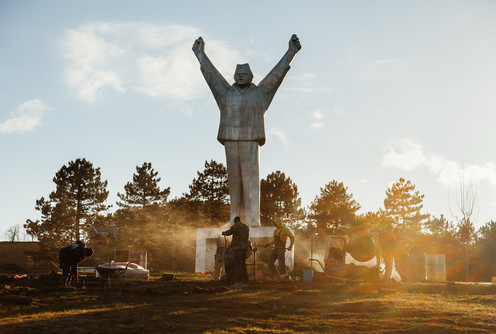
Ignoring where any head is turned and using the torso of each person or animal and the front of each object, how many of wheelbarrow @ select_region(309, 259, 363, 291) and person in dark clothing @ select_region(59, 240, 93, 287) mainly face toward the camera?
0

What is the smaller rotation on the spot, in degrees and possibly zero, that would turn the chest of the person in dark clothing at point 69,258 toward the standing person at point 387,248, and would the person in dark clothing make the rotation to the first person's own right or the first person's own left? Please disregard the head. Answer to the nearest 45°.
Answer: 0° — they already face them

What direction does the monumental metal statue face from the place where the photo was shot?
facing the viewer

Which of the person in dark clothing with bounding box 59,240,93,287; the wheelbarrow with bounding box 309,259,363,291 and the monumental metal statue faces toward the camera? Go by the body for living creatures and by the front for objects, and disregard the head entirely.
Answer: the monumental metal statue

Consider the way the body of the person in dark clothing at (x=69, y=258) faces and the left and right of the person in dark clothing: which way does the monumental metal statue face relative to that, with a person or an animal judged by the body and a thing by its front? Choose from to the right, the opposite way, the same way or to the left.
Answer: to the right

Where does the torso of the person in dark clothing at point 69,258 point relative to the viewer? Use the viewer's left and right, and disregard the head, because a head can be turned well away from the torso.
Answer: facing to the right of the viewer

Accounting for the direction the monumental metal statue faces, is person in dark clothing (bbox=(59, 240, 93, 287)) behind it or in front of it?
in front

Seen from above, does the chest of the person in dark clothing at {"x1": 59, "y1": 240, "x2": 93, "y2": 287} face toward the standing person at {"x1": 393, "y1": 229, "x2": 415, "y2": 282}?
yes

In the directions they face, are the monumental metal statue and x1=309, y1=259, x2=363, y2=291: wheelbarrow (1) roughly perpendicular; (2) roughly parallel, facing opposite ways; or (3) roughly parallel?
roughly perpendicular

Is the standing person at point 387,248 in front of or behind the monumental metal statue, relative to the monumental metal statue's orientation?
in front

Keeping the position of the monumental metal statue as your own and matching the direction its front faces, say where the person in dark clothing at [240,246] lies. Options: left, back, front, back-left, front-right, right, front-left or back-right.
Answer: front
